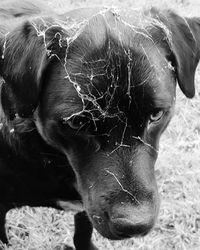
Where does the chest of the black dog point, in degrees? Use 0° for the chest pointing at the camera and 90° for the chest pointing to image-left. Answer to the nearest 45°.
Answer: approximately 315°
